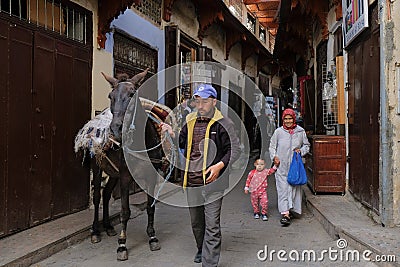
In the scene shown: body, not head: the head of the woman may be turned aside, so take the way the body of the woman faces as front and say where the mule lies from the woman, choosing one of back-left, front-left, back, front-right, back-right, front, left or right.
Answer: front-right

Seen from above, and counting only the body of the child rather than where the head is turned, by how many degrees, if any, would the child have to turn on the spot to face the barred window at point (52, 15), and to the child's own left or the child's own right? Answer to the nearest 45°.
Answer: approximately 45° to the child's own right

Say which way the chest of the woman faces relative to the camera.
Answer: toward the camera

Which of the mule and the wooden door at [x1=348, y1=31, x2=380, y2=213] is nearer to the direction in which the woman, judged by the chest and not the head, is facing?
the mule

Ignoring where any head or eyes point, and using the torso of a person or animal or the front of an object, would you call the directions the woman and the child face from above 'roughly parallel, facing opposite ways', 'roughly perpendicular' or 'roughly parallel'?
roughly parallel

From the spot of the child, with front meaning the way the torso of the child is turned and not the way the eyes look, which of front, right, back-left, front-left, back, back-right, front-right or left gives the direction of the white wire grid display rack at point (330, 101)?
back-left

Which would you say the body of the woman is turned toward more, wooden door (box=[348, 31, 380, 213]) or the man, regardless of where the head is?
the man

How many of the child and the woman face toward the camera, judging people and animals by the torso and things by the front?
2

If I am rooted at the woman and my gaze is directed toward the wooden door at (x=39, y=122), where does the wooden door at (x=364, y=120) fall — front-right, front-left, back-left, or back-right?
back-left

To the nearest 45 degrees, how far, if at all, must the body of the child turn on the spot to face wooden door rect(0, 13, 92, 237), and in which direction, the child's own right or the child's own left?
approximately 45° to the child's own right

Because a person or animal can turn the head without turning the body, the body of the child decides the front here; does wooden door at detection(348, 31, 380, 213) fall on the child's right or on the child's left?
on the child's left
